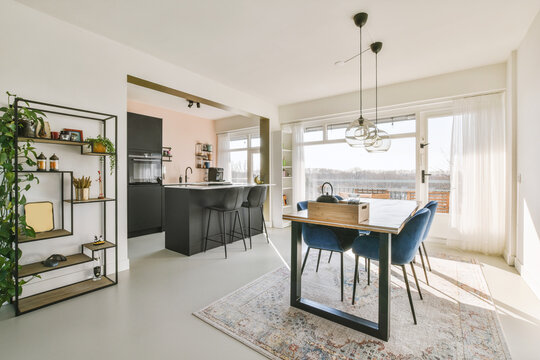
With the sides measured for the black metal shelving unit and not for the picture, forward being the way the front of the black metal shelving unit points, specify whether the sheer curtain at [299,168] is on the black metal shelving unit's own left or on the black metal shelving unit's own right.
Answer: on the black metal shelving unit's own left

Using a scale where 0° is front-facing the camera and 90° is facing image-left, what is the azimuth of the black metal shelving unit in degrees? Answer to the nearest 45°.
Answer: approximately 315°

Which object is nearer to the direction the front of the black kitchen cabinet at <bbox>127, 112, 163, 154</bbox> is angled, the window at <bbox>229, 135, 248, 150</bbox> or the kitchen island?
the kitchen island

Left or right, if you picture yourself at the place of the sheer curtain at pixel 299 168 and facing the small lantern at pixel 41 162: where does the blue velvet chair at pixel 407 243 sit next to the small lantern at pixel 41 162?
left

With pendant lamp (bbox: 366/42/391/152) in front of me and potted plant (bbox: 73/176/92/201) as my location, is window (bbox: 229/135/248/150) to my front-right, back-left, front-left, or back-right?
front-left

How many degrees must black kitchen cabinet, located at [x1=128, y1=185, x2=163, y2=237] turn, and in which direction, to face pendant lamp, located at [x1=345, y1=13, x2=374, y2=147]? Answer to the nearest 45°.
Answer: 0° — it already faces it

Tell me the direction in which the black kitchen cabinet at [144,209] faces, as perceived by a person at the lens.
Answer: facing the viewer and to the right of the viewer

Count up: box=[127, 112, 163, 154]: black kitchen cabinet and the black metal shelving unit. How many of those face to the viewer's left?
0

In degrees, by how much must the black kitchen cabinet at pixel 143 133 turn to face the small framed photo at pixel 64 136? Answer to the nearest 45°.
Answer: approximately 45° to its right

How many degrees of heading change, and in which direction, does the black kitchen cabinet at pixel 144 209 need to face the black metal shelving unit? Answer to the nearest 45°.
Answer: approximately 45° to its right

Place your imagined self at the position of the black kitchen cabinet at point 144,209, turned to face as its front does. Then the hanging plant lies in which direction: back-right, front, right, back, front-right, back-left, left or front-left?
front-right

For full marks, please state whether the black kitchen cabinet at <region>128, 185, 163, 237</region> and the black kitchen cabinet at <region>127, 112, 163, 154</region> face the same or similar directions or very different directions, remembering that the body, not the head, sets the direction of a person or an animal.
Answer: same or similar directions

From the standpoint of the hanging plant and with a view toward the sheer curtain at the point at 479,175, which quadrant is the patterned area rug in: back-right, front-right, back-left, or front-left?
front-right
